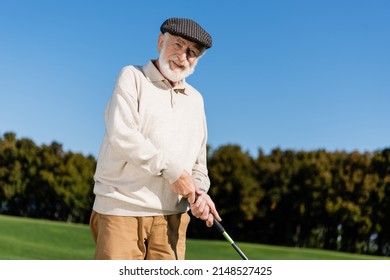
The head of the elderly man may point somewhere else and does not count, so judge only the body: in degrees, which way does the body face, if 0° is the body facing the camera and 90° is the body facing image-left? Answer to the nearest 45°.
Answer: approximately 315°
